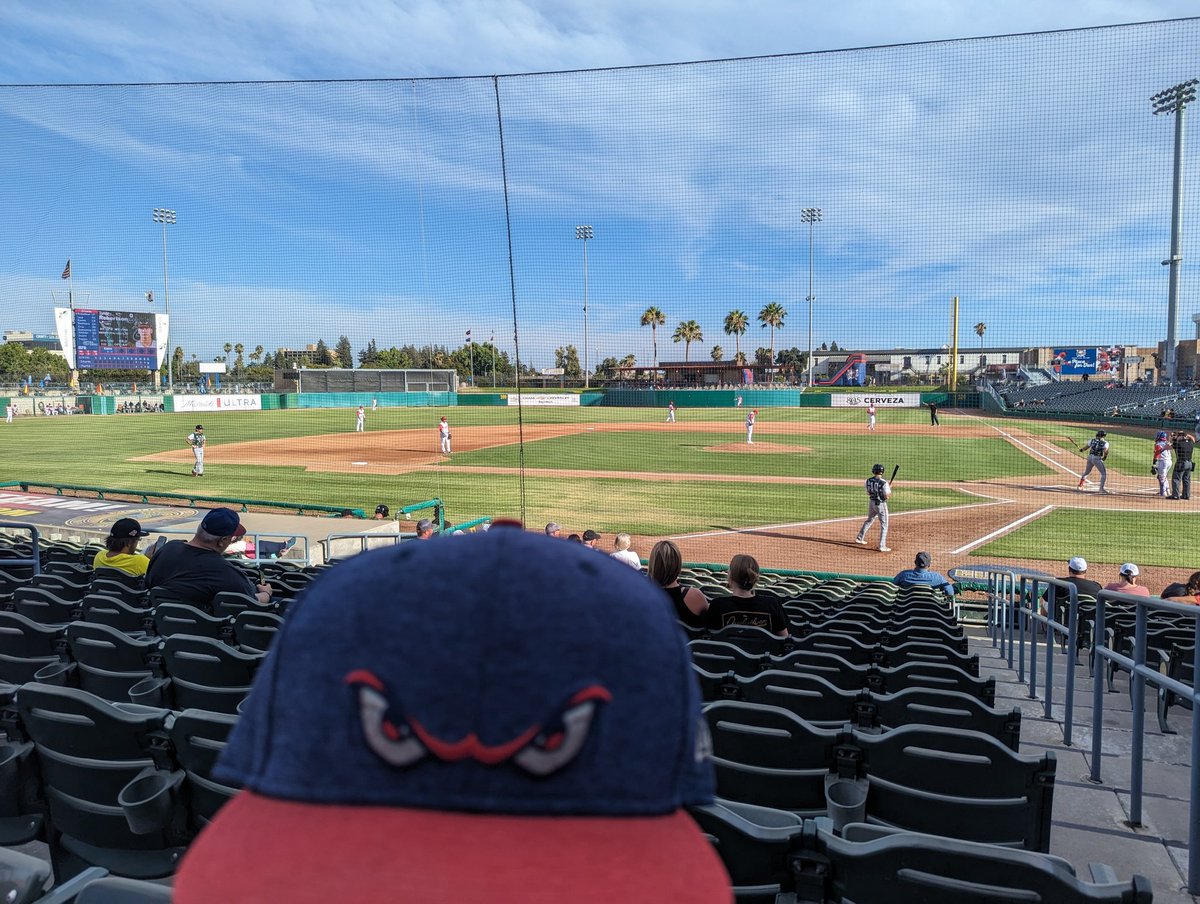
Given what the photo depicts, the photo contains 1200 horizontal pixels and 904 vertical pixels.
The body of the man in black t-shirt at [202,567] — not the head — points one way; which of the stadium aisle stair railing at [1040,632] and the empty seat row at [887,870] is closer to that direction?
the stadium aisle stair railing

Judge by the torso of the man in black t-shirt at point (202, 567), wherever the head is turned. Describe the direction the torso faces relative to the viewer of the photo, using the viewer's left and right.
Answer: facing away from the viewer and to the right of the viewer

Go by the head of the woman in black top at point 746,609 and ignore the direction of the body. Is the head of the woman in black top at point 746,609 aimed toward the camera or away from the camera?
away from the camera

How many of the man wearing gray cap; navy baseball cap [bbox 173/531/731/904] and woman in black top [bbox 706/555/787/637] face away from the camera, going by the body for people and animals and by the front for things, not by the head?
2

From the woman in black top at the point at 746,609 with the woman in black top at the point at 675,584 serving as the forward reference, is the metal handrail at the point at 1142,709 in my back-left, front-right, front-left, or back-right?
back-left

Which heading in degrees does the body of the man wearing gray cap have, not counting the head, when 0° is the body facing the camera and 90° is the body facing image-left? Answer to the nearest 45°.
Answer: approximately 180°

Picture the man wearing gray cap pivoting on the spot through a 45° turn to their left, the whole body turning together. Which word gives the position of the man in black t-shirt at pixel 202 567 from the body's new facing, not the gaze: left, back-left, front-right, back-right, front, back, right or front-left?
left

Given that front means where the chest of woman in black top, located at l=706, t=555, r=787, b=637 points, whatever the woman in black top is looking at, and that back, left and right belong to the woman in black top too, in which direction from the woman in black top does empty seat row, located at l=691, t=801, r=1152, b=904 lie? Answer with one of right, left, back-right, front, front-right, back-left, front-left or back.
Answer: back

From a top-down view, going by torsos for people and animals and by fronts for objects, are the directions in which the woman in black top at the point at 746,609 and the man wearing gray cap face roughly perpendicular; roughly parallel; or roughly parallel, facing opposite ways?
roughly parallel

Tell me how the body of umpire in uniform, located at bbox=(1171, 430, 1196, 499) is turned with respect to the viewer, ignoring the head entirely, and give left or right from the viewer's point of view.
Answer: facing away from the viewer and to the left of the viewer

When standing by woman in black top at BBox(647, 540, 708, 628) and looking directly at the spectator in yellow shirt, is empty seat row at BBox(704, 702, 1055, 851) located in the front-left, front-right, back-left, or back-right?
back-left

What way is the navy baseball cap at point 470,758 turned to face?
toward the camera

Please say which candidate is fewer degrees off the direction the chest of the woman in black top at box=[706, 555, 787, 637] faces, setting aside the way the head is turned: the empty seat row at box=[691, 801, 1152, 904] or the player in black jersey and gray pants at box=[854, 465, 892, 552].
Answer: the player in black jersey and gray pants

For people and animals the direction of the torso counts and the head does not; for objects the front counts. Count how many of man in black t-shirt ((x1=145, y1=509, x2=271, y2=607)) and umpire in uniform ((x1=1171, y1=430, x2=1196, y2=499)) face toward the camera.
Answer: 0

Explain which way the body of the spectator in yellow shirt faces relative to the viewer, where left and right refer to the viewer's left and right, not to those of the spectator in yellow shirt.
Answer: facing away from the viewer and to the right of the viewer

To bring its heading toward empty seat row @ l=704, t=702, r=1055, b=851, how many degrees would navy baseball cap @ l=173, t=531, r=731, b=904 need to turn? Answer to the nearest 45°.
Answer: approximately 135° to its left

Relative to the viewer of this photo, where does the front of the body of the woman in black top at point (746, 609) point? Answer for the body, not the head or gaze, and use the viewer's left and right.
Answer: facing away from the viewer

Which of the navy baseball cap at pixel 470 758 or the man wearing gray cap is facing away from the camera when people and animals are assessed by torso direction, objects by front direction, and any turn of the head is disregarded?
the man wearing gray cap
